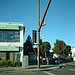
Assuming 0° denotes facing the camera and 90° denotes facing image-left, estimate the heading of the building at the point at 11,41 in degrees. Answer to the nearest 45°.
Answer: approximately 0°
